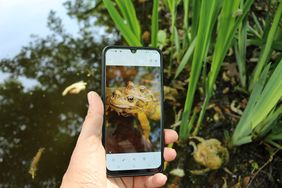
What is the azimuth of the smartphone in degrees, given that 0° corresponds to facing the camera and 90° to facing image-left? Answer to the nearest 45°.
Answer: approximately 0°
